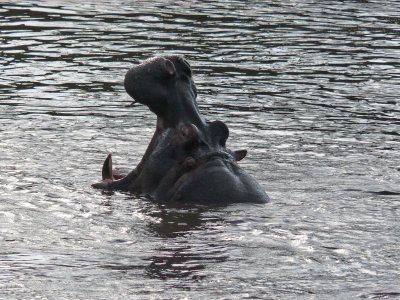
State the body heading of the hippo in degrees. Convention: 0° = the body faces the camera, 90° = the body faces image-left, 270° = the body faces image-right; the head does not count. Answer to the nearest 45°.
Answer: approximately 135°
